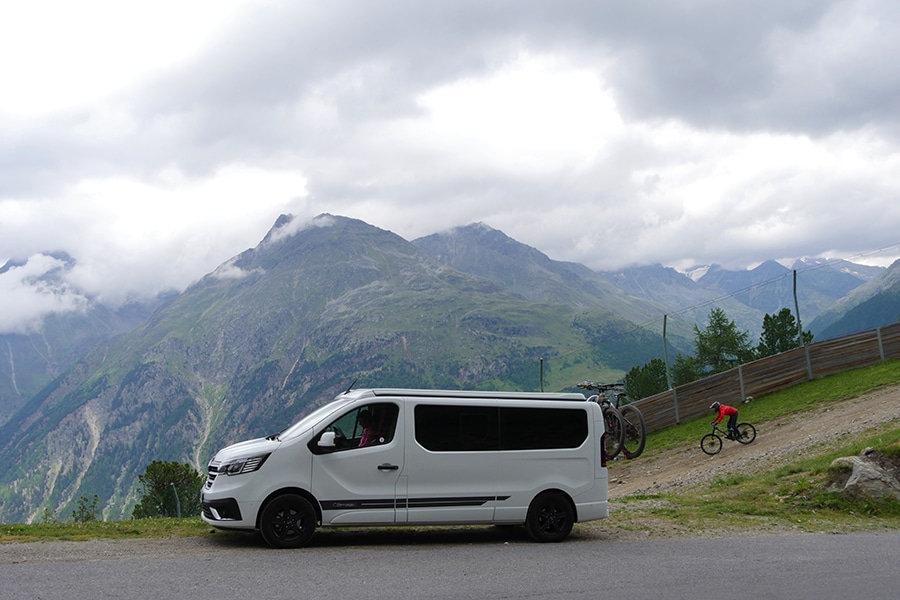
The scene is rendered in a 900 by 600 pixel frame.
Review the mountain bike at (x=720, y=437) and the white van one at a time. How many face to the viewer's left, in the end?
2

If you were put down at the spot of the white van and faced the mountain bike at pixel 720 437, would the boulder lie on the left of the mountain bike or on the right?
right

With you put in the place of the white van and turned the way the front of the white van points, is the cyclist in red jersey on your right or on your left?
on your right

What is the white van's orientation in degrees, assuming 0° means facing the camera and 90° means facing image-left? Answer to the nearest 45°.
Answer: approximately 90°

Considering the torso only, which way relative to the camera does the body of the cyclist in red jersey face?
to the viewer's left
